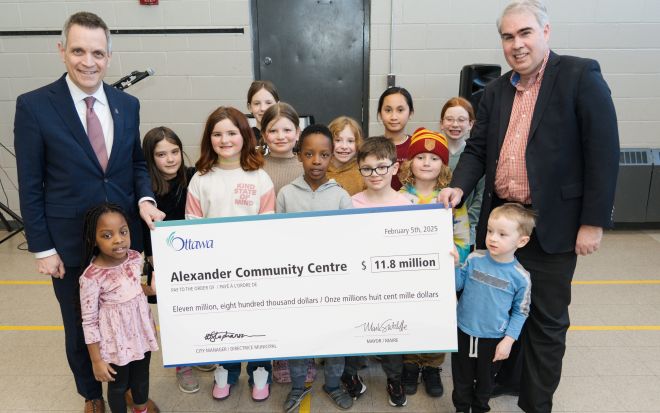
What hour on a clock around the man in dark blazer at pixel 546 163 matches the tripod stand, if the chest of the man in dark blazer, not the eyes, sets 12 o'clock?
The tripod stand is roughly at 2 o'clock from the man in dark blazer.

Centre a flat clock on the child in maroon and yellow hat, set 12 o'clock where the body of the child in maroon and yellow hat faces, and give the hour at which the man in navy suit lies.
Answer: The man in navy suit is roughly at 2 o'clock from the child in maroon and yellow hat.

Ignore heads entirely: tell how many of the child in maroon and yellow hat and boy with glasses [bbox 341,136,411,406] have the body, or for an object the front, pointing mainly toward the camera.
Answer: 2

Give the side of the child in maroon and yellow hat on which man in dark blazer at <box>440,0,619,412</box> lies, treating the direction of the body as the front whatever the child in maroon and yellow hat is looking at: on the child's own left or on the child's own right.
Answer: on the child's own left

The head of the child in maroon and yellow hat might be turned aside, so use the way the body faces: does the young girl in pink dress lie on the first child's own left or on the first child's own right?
on the first child's own right

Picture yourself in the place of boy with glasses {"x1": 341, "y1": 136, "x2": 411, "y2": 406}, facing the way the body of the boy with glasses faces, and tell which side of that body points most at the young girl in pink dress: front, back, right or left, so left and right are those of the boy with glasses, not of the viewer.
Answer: right

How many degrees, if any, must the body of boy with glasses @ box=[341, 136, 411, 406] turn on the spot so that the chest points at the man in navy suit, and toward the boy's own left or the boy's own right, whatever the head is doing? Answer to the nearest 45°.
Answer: approximately 90° to the boy's own right

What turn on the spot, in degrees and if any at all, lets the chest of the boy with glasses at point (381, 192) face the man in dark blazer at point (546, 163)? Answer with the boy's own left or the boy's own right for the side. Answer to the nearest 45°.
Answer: approximately 90° to the boy's own left

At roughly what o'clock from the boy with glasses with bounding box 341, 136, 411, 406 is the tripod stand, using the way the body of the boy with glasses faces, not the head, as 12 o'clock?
The tripod stand is roughly at 4 o'clock from the boy with glasses.
